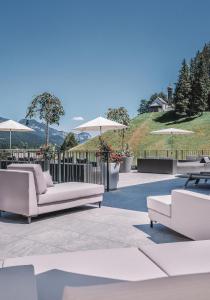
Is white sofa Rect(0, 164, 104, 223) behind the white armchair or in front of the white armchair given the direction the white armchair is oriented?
in front

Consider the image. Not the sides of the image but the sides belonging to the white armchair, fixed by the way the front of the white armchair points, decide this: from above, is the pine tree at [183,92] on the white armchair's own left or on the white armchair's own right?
on the white armchair's own right

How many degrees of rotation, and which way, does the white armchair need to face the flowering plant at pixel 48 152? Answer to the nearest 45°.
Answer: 0° — it already faces it

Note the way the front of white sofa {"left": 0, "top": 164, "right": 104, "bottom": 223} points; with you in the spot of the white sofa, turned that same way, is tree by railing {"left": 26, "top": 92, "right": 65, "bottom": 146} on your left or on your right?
on your left

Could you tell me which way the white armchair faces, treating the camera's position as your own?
facing away from the viewer and to the left of the viewer

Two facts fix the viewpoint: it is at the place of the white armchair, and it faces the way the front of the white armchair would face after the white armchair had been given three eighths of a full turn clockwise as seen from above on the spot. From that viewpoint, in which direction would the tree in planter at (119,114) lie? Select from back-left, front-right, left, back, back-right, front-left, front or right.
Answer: left

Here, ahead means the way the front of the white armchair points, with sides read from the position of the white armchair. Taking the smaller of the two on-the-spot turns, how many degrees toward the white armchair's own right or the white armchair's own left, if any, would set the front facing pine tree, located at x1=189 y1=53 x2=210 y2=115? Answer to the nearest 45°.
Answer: approximately 45° to the white armchair's own right

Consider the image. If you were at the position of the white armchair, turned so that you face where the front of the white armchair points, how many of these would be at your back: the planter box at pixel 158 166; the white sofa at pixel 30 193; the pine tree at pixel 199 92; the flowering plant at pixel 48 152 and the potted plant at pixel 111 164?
0
